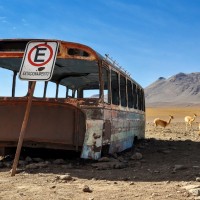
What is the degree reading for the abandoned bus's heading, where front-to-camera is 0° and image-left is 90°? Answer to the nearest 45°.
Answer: approximately 45°
